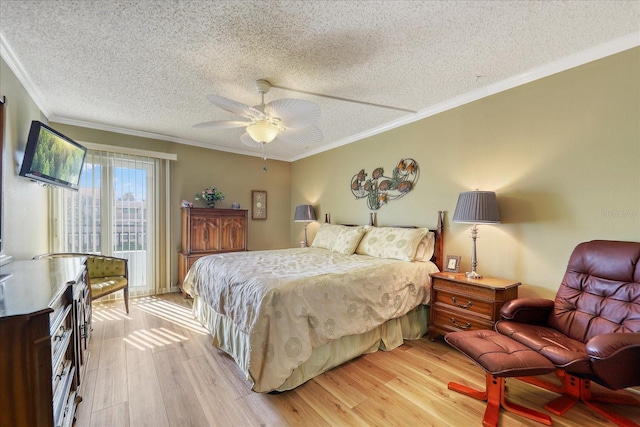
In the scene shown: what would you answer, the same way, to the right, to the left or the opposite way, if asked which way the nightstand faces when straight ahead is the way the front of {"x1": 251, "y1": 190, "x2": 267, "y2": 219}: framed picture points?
to the right

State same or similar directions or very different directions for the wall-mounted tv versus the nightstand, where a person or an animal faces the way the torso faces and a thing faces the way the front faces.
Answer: very different directions

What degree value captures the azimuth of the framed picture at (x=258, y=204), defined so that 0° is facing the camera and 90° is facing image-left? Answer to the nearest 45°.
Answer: approximately 0°

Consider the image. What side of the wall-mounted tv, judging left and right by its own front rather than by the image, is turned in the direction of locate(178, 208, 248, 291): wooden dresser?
left

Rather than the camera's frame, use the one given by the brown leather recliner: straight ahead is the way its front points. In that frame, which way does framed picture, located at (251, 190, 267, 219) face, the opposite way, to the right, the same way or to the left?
to the left

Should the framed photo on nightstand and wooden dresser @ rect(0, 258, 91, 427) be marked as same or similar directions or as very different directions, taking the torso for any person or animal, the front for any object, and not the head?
very different directions

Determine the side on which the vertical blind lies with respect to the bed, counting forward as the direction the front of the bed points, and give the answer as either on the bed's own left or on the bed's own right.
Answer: on the bed's own right

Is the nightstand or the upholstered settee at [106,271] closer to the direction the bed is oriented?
the upholstered settee

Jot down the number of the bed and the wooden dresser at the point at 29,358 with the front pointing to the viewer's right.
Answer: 1

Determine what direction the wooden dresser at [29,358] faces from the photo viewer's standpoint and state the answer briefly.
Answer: facing to the right of the viewer

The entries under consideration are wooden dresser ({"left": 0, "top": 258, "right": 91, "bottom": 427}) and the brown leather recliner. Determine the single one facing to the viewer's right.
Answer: the wooden dresser

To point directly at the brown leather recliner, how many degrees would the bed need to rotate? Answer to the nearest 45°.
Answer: approximately 135° to its left

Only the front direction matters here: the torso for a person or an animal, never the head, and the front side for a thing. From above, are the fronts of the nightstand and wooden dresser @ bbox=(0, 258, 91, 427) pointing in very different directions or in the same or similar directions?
very different directions

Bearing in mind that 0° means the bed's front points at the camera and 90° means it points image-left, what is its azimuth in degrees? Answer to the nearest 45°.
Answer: approximately 45°

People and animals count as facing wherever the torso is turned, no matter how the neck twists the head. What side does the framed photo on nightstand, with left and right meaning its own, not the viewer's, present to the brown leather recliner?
left
